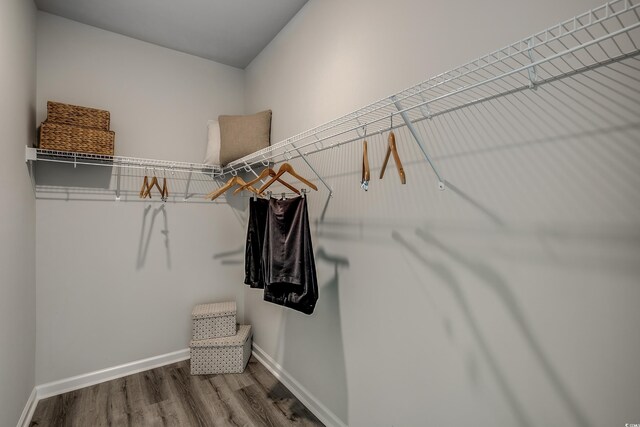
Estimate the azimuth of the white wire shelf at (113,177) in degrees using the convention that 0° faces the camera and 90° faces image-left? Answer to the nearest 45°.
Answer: approximately 0°

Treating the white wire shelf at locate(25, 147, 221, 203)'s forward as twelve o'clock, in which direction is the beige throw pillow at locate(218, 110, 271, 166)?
The beige throw pillow is roughly at 10 o'clock from the white wire shelf.
